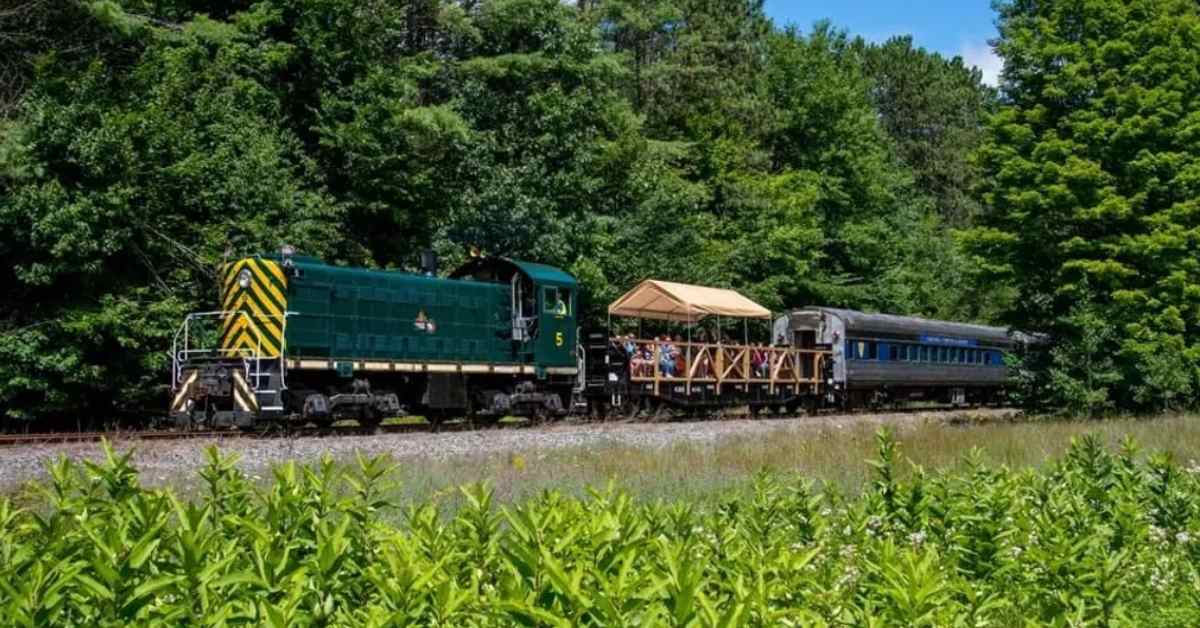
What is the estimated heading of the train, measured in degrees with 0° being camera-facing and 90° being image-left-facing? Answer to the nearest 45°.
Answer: approximately 45°
